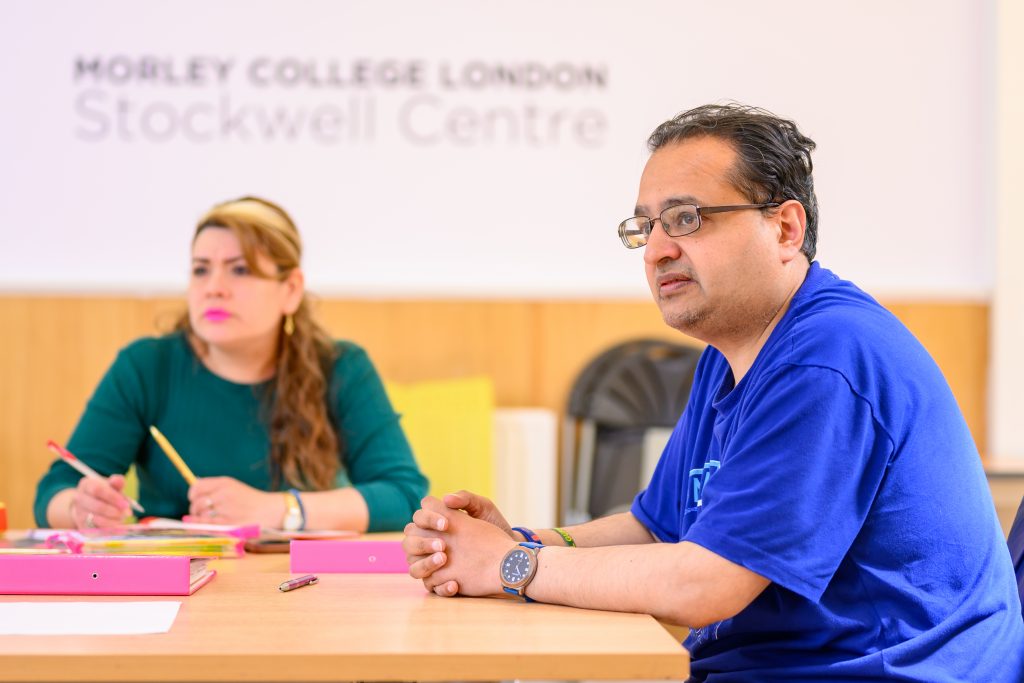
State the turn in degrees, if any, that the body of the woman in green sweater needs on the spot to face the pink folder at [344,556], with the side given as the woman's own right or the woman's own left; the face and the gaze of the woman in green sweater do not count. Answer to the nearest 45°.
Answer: approximately 45° to the woman's own left

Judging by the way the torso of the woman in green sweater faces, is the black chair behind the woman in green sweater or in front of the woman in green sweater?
behind

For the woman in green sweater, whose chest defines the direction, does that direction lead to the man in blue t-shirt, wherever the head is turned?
no

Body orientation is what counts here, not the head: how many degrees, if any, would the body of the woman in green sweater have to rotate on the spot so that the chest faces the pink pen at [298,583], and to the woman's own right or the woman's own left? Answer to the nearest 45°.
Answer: approximately 45° to the woman's own left

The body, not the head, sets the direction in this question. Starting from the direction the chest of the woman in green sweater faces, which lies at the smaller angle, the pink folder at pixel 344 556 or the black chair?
the pink folder

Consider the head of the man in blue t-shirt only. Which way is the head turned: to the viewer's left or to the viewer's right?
to the viewer's left

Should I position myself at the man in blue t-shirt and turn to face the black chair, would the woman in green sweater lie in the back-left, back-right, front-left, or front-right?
front-left

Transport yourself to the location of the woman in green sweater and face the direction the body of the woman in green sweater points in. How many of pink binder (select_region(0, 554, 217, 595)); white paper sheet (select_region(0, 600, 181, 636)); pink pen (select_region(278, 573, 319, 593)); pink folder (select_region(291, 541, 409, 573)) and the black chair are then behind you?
1
